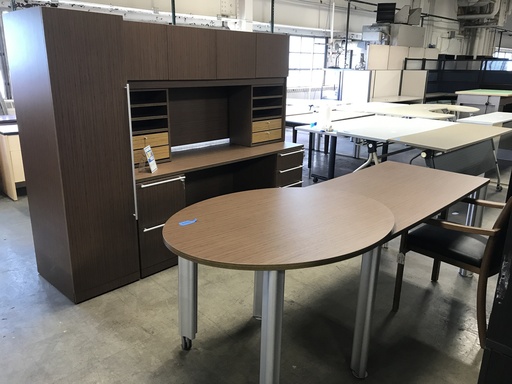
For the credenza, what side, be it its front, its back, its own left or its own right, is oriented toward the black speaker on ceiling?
left

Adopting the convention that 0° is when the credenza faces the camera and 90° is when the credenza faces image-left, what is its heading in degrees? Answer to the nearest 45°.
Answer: approximately 315°

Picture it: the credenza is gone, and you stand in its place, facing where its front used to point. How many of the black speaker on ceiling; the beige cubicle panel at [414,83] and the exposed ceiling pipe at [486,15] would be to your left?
3

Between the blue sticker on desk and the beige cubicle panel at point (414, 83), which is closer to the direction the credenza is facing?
the blue sticker on desk

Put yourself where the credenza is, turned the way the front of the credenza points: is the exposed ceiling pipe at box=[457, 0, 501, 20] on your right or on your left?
on your left

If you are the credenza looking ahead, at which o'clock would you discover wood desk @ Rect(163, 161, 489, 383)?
The wood desk is roughly at 12 o'clock from the credenza.

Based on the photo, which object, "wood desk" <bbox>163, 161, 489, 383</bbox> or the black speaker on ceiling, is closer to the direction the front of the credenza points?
the wood desk

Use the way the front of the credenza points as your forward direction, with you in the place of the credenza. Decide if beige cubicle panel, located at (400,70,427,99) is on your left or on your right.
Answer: on your left

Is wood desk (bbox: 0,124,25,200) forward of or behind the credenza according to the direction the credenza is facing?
behind
